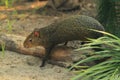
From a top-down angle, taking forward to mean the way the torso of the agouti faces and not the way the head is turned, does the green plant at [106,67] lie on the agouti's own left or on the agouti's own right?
on the agouti's own left

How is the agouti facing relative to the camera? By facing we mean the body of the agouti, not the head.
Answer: to the viewer's left
